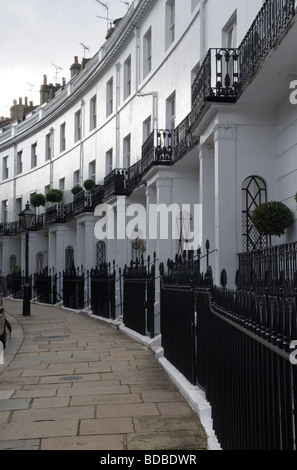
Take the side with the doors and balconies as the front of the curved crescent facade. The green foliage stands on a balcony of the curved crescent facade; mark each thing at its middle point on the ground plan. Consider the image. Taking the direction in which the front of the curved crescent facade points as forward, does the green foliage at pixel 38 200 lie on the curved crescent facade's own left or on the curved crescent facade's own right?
on the curved crescent facade's own right

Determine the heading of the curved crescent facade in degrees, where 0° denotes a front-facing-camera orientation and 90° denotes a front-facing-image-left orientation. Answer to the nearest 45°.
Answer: approximately 45°

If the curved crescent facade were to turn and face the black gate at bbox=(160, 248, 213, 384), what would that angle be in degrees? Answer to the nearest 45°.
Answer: approximately 45° to its left

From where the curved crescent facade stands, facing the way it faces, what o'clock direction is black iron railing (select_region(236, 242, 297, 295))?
The black iron railing is roughly at 10 o'clock from the curved crescent facade.

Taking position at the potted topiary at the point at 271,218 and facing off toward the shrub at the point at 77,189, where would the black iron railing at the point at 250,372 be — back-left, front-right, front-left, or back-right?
back-left

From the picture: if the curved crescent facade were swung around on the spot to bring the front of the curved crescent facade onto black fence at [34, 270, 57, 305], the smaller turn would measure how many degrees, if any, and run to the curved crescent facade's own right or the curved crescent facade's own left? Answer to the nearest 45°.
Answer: approximately 90° to the curved crescent facade's own right
